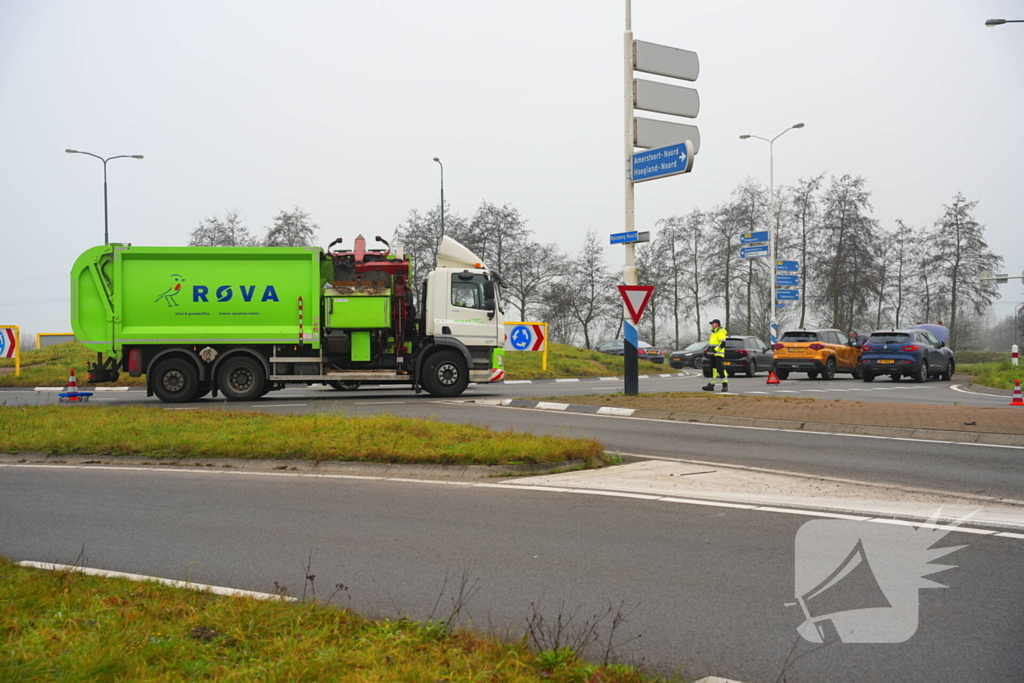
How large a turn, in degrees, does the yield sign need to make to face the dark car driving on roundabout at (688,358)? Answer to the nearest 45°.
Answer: approximately 180°

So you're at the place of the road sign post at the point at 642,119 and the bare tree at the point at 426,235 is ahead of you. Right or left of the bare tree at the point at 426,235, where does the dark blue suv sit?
right

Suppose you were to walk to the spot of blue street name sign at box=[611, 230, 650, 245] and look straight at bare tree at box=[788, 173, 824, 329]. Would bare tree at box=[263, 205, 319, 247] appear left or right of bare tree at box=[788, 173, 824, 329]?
left

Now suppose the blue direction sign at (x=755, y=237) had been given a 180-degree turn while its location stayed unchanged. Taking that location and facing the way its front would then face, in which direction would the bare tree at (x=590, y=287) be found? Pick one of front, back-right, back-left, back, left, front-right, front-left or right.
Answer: front-left

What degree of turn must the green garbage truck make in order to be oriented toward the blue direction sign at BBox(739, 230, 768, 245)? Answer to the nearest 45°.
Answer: approximately 45° to its left

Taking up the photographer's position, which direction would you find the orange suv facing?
facing away from the viewer and to the right of the viewer

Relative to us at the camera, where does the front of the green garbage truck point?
facing to the right of the viewer

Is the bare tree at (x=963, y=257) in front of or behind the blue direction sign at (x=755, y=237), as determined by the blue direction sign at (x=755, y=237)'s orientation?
behind

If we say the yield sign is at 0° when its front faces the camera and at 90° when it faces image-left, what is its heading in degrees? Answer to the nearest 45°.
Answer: approximately 0°
